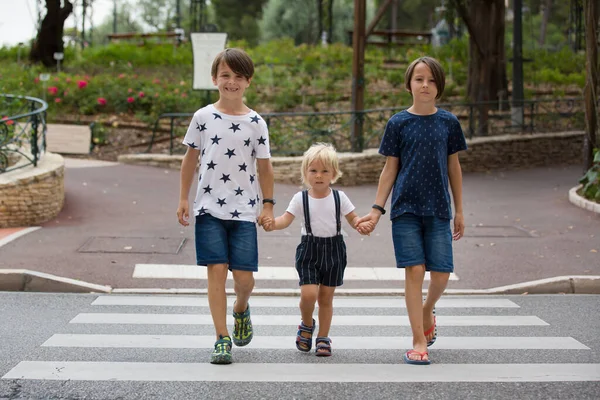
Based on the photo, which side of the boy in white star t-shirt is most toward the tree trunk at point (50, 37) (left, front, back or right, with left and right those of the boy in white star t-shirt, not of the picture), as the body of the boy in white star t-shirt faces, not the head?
back

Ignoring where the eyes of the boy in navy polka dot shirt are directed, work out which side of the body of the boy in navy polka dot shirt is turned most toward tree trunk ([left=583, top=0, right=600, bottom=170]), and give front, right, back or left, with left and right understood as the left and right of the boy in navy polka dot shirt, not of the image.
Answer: back

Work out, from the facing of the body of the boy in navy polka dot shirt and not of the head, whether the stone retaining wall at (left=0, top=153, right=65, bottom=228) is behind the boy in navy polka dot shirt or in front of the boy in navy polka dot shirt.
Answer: behind

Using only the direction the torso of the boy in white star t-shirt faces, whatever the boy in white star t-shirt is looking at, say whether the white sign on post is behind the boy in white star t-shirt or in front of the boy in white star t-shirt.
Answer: behind

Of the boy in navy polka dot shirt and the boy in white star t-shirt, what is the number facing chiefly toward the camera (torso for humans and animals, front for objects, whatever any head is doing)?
2

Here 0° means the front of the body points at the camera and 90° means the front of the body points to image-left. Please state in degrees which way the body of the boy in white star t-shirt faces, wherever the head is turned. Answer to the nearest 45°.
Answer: approximately 0°

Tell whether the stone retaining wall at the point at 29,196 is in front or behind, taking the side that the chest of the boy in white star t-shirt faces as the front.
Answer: behind

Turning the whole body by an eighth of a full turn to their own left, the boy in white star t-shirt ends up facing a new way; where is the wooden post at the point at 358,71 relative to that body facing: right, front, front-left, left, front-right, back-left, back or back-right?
back-left

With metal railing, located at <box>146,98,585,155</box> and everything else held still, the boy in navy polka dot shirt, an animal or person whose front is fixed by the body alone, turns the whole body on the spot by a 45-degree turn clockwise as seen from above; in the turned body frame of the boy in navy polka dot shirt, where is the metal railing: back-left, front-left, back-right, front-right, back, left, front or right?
back-right

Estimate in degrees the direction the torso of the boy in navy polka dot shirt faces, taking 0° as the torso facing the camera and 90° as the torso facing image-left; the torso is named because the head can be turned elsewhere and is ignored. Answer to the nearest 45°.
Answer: approximately 0°
